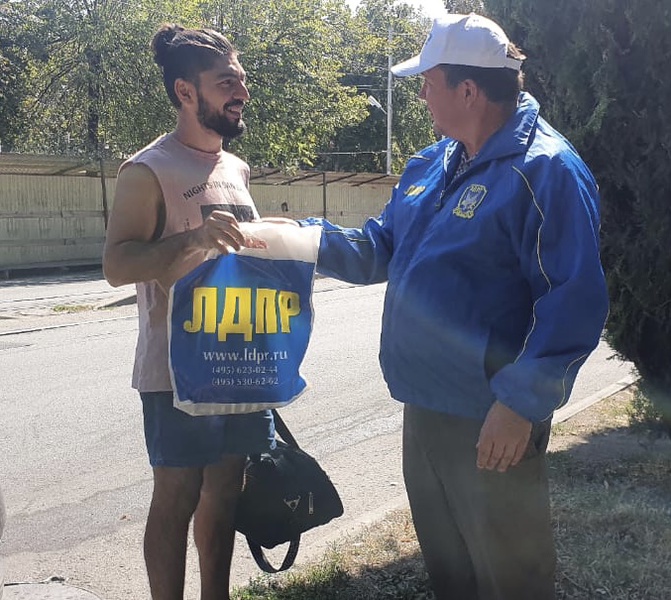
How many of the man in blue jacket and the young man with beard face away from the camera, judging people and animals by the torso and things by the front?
0

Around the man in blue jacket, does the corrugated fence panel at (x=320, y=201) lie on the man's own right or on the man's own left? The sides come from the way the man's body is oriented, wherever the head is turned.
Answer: on the man's own right

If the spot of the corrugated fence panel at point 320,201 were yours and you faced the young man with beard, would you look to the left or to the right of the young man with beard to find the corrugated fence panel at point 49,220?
right

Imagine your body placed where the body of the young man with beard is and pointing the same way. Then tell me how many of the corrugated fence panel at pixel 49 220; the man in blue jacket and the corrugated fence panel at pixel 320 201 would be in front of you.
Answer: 1

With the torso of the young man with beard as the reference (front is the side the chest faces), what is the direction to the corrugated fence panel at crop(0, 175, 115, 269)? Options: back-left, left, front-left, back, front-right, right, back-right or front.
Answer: back-left

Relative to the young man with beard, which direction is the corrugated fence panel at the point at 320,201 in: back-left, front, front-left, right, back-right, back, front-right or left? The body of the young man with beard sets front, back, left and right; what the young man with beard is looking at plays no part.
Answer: back-left

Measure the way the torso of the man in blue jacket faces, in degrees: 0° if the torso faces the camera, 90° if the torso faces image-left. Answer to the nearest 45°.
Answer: approximately 45°

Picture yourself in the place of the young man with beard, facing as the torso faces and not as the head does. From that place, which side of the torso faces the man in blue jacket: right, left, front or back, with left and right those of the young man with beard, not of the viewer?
front

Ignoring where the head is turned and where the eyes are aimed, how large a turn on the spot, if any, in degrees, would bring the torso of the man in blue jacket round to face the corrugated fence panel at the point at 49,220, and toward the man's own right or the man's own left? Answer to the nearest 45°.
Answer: approximately 90° to the man's own right

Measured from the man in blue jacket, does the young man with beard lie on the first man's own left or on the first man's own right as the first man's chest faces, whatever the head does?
on the first man's own right

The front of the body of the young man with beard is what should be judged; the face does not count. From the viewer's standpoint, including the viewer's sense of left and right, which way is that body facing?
facing the viewer and to the right of the viewer

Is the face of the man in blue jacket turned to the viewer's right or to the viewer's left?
to the viewer's left
